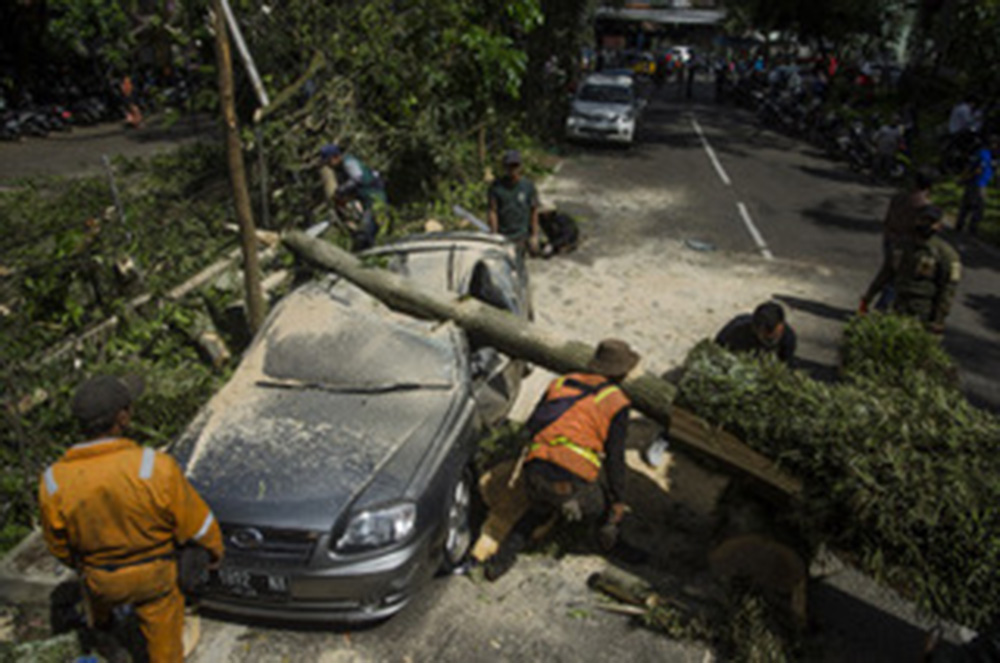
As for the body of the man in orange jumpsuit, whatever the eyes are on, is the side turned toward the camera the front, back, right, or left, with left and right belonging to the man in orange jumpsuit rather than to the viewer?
back

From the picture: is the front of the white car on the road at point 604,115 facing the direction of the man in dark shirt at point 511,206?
yes

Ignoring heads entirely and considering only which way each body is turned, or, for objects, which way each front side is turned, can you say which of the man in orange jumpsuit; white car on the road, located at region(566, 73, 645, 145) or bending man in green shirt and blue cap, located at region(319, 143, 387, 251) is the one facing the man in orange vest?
the white car on the road

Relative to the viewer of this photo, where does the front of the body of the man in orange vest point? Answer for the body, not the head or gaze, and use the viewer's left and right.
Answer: facing away from the viewer and to the right of the viewer

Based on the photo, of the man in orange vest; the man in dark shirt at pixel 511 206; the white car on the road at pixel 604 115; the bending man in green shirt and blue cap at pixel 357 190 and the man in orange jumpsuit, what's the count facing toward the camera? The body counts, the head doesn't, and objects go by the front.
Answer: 2

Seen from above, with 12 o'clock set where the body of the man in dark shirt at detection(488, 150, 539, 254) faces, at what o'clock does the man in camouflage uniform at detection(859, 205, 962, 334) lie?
The man in camouflage uniform is roughly at 10 o'clock from the man in dark shirt.

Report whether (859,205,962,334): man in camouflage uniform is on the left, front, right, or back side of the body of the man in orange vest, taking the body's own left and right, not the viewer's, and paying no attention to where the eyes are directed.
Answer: front

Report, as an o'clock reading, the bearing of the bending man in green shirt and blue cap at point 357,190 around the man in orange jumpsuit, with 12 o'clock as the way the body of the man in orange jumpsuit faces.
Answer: The bending man in green shirt and blue cap is roughly at 1 o'clock from the man in orange jumpsuit.

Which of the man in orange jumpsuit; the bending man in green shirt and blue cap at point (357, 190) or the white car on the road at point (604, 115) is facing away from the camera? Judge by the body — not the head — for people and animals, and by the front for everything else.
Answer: the man in orange jumpsuit

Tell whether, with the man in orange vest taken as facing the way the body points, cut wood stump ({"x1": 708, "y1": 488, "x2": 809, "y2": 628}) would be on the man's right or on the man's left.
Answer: on the man's right

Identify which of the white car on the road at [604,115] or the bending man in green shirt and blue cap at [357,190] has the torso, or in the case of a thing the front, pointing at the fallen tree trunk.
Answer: the white car on the road
